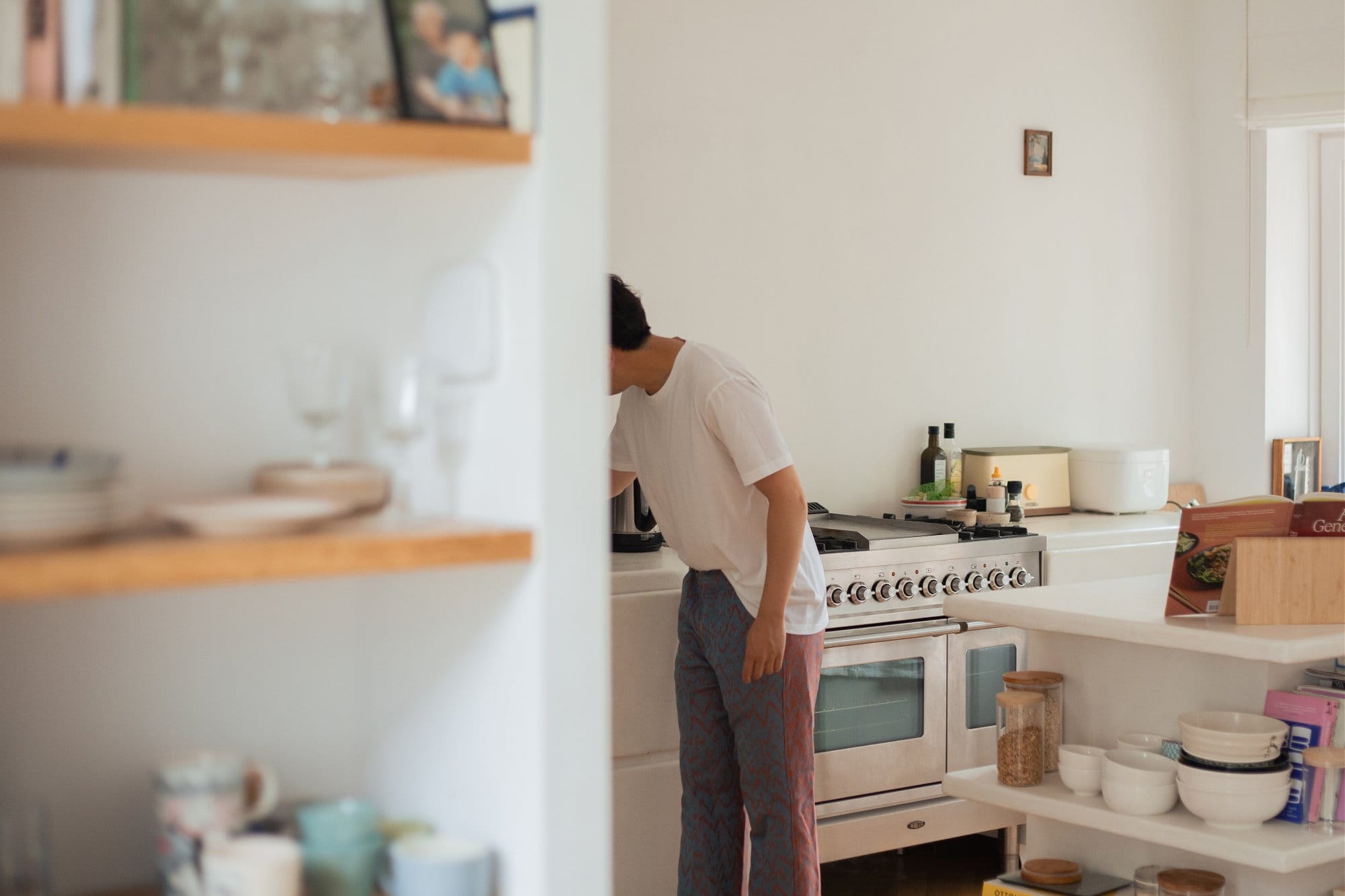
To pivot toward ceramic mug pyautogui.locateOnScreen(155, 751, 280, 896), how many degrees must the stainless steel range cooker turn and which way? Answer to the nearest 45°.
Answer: approximately 45° to its right

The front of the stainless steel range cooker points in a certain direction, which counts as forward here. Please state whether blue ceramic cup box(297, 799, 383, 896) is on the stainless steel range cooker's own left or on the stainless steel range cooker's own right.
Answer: on the stainless steel range cooker's own right

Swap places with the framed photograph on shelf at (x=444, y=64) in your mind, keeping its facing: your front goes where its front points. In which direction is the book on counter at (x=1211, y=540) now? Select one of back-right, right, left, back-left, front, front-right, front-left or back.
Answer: back-left

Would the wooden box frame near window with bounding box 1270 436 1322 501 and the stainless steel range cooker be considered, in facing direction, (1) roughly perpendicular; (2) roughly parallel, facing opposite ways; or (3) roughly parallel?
roughly parallel

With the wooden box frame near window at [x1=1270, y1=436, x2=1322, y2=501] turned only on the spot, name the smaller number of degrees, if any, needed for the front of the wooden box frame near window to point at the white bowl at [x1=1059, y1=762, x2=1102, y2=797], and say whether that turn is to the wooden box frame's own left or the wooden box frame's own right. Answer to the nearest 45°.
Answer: approximately 45° to the wooden box frame's own right

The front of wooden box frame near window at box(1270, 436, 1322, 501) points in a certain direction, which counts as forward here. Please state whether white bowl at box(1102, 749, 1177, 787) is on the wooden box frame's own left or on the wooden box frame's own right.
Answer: on the wooden box frame's own right

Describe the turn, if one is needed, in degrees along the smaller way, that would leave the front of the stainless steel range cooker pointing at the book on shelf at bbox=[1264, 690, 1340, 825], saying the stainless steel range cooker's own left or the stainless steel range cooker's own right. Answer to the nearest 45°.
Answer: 0° — it already faces it

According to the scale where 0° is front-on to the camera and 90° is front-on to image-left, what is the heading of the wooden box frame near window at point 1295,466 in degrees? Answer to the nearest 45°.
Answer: approximately 315°

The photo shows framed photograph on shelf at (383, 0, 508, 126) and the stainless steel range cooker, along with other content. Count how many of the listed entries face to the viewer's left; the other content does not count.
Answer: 0

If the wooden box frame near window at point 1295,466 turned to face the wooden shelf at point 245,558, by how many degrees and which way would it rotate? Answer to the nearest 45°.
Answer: approximately 45° to its right

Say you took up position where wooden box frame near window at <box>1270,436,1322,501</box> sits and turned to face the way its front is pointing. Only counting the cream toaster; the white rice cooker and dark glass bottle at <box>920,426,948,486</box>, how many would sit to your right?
3

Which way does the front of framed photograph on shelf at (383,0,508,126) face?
toward the camera

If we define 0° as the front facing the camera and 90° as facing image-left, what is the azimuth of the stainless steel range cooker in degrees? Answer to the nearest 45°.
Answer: approximately 315°

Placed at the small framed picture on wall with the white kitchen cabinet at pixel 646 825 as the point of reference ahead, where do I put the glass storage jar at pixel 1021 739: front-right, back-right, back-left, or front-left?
front-left

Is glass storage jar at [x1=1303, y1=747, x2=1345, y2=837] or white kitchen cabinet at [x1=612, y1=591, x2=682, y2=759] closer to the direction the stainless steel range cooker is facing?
the glass storage jar

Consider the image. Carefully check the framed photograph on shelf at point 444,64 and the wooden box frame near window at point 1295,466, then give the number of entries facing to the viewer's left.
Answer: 0
